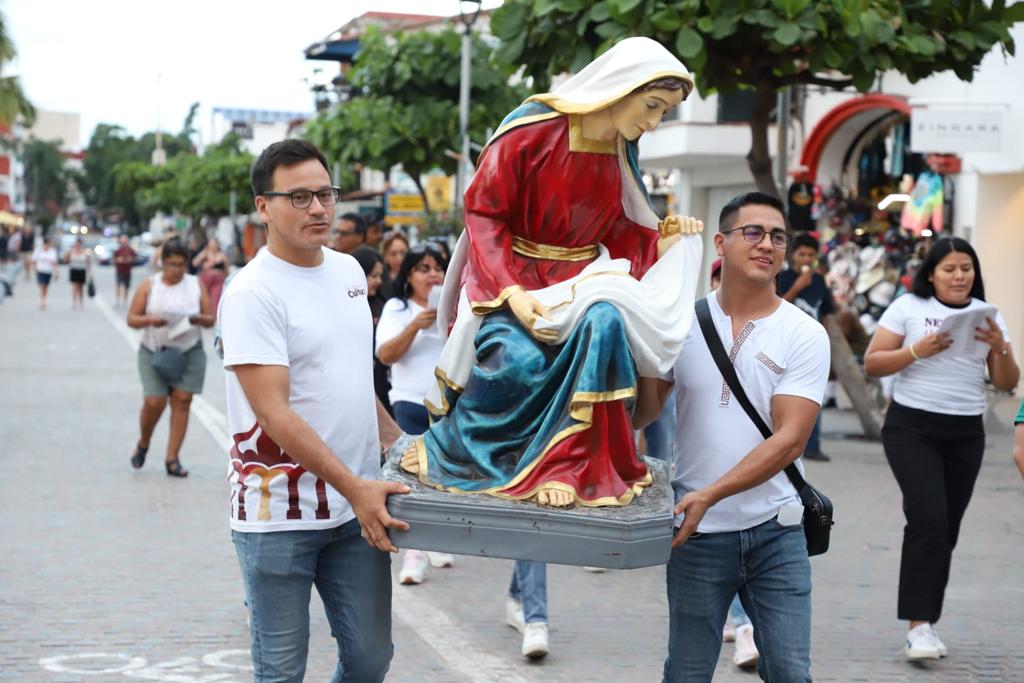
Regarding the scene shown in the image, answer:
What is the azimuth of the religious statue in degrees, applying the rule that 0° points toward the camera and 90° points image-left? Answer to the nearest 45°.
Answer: approximately 315°

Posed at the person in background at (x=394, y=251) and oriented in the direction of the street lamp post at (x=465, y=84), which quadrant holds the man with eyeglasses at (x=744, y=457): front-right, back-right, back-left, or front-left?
back-right

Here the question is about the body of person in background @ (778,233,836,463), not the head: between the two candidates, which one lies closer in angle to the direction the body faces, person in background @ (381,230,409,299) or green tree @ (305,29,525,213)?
the person in background

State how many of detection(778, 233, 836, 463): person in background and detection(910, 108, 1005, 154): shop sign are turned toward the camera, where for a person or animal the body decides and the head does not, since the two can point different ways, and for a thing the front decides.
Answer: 2

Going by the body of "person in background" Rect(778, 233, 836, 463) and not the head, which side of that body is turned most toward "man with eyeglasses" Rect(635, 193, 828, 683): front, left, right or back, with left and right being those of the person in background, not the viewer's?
front

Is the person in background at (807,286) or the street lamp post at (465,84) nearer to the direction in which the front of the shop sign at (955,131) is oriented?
the person in background

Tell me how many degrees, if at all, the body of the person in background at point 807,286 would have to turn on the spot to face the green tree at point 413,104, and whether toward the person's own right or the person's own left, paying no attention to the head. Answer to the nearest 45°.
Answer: approximately 135° to the person's own right

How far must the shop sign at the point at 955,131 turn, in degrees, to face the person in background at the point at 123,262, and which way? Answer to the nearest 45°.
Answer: approximately 135° to its right
